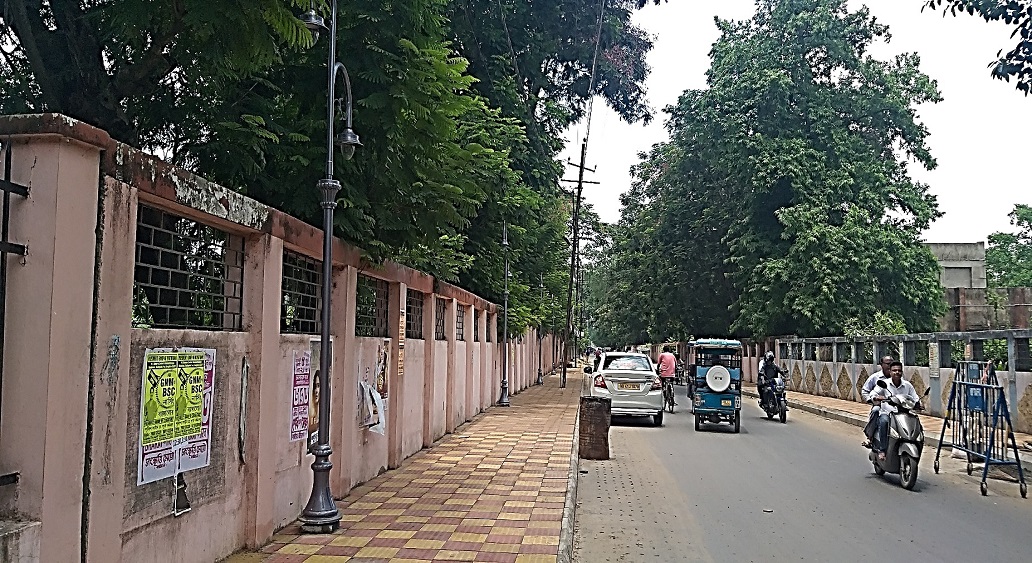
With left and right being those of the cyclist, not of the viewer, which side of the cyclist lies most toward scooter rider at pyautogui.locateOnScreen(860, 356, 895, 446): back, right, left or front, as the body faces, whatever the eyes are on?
back

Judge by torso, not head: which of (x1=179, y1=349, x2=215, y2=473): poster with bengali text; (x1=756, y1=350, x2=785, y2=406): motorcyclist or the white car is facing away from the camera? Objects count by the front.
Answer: the white car

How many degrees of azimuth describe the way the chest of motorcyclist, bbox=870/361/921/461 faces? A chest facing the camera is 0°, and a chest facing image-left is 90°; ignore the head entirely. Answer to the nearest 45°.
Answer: approximately 315°

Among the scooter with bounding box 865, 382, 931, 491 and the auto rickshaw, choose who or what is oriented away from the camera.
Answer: the auto rickshaw

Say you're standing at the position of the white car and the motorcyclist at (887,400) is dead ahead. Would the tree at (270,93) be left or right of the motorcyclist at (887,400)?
right

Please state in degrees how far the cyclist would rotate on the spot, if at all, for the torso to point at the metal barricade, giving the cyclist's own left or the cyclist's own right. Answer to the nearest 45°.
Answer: approximately 180°

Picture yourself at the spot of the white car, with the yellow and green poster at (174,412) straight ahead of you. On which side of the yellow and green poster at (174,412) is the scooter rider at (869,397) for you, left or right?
left

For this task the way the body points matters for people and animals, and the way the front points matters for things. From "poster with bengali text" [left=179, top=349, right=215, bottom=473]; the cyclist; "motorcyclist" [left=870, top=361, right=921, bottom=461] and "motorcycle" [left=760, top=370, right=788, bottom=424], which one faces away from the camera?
the cyclist

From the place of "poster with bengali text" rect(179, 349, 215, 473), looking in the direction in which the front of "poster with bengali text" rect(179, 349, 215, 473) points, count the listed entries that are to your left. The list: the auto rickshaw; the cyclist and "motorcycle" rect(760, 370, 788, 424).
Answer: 3

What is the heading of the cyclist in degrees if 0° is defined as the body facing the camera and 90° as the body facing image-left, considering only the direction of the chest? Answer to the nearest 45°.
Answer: approximately 180°

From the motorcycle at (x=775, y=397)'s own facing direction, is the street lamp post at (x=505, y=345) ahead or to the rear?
to the rear

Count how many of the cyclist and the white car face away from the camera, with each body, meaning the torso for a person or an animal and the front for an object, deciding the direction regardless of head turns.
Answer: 2

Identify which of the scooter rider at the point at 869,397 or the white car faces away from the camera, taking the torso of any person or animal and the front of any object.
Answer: the white car
